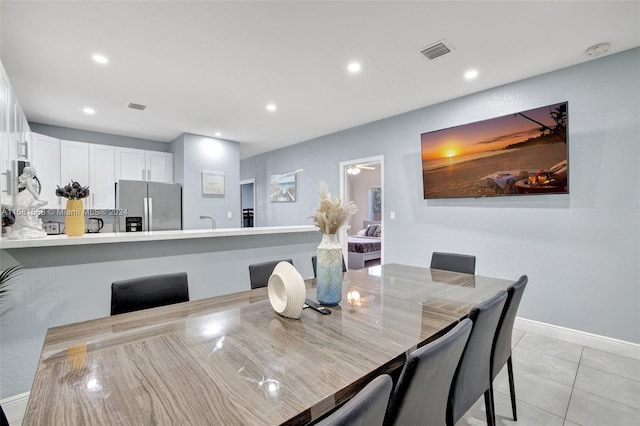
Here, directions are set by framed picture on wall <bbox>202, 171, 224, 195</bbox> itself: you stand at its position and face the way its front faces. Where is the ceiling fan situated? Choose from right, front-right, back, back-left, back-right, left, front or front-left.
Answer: left

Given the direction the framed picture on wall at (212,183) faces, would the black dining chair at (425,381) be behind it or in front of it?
in front

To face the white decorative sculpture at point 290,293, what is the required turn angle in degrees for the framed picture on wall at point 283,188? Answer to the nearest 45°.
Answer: approximately 45° to its left

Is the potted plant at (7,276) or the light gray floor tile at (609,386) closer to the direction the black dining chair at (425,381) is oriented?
the potted plant

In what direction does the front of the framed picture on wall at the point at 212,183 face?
toward the camera

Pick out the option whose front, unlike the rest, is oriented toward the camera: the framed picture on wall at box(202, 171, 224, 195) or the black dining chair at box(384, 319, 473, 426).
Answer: the framed picture on wall

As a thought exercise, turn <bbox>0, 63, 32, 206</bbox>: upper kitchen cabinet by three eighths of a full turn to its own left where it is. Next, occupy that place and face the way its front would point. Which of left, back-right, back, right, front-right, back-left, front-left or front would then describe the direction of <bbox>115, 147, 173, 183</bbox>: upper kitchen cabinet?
right

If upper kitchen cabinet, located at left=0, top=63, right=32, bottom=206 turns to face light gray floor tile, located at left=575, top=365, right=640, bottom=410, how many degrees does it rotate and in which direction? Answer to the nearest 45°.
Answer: approximately 45° to its right

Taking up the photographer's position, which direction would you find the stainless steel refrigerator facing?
facing the viewer

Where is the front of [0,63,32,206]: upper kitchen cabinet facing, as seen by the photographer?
facing to the right of the viewer

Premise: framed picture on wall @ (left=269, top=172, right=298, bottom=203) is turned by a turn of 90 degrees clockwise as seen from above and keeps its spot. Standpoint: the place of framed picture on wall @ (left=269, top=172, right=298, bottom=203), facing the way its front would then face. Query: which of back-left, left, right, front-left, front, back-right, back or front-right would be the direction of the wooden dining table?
back-left

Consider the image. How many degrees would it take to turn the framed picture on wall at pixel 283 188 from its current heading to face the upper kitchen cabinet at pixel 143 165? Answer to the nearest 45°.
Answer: approximately 45° to its right
